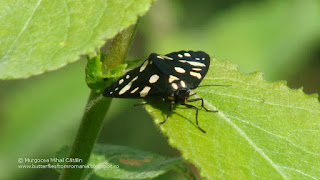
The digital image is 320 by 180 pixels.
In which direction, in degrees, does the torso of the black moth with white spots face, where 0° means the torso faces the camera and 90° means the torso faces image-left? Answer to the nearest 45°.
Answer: approximately 315°
